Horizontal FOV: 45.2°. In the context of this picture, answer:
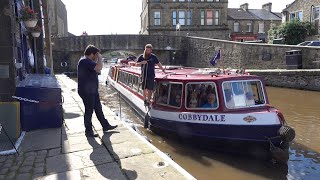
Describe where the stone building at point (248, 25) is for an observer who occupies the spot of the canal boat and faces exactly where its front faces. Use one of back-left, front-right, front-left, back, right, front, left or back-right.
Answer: back-left

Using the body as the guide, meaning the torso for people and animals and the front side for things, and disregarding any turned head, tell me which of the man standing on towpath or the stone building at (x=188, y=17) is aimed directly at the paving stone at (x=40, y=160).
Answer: the stone building

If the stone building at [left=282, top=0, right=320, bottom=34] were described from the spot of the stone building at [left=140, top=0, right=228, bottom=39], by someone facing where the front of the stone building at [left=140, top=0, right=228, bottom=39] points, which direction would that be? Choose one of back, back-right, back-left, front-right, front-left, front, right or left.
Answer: front-left

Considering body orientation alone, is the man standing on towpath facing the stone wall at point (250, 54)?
no

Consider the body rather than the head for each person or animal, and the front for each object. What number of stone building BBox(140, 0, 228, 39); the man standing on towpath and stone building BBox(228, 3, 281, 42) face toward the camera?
2

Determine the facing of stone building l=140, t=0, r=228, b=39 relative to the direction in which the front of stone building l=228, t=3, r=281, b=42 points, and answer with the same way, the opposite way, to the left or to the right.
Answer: the same way

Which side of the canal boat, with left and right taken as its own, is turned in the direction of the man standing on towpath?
right

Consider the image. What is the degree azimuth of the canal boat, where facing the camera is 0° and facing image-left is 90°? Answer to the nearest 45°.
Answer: approximately 315°

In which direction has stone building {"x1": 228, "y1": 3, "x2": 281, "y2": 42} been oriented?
toward the camera

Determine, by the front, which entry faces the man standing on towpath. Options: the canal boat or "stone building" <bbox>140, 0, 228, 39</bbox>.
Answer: the stone building

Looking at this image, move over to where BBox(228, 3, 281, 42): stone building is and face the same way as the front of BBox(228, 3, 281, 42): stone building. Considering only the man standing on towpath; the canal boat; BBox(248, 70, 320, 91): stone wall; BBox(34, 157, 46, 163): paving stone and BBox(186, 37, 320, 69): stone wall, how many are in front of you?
5

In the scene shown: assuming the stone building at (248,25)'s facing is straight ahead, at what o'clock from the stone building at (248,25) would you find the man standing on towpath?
The man standing on towpath is roughly at 12 o'clock from the stone building.

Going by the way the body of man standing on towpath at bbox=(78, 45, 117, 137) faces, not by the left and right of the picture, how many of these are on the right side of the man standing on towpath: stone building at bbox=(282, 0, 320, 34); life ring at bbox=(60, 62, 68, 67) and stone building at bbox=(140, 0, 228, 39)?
0

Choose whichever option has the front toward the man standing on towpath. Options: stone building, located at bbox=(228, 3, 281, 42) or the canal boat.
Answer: the stone building

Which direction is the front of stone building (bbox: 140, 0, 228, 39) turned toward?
toward the camera

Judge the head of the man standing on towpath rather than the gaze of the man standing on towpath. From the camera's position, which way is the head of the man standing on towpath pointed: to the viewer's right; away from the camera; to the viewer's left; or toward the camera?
to the viewer's right

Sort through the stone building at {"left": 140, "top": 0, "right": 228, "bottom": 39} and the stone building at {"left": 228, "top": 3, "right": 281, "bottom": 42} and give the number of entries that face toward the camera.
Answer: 2
